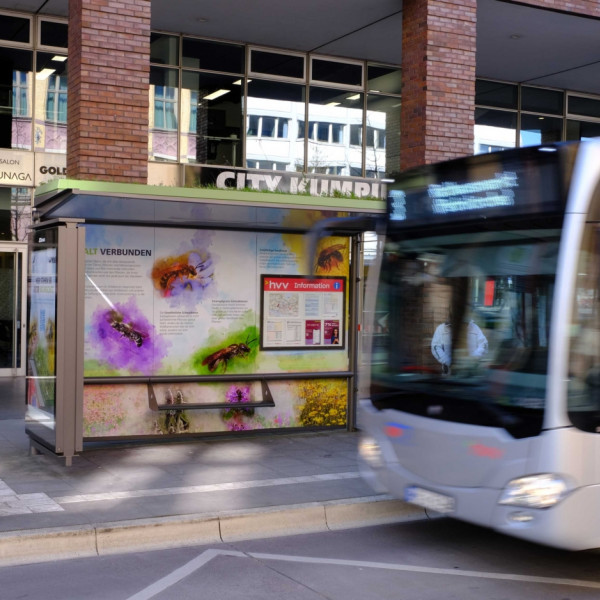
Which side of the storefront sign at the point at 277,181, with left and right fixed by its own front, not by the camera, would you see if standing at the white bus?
front

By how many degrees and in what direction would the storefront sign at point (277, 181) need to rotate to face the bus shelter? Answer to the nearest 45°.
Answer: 0° — it already faces it

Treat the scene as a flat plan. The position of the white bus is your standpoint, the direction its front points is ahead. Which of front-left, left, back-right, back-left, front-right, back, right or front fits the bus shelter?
right

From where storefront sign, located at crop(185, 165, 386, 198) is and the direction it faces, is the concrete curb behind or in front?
in front

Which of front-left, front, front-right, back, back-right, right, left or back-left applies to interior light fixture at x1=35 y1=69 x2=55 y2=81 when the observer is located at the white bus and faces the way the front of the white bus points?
right

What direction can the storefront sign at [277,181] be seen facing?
toward the camera

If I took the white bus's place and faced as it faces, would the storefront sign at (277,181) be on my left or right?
on my right

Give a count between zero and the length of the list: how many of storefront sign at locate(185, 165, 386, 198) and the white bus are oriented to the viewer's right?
0

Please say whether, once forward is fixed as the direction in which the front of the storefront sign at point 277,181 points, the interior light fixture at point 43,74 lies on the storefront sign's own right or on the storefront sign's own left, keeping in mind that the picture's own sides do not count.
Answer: on the storefront sign's own right
